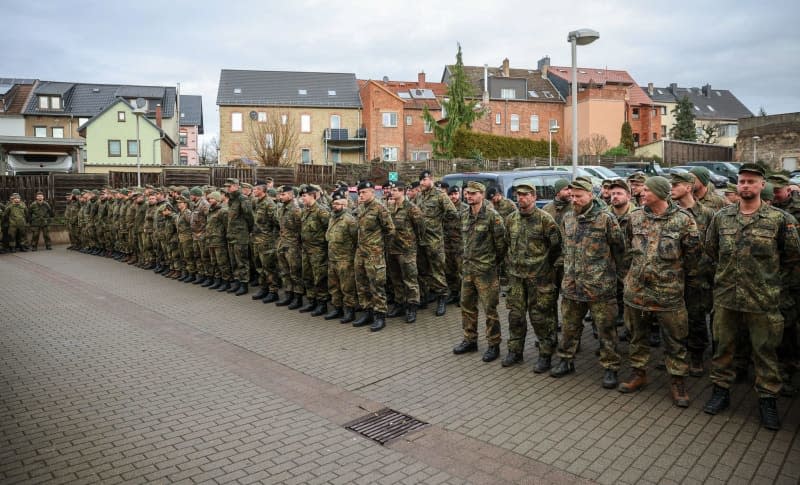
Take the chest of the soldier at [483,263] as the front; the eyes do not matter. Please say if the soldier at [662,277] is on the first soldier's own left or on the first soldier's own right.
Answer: on the first soldier's own left

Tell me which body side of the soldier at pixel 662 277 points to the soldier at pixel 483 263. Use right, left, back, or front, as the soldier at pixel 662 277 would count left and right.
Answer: right
